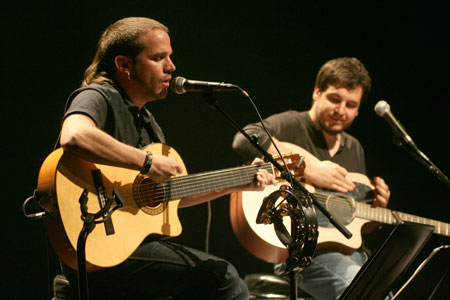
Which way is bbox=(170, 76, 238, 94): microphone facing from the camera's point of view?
to the viewer's left

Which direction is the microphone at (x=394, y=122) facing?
to the viewer's left

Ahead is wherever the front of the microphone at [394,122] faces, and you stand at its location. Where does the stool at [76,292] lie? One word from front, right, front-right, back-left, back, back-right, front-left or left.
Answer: front-left

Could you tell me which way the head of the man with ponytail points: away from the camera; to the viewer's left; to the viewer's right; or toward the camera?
to the viewer's right

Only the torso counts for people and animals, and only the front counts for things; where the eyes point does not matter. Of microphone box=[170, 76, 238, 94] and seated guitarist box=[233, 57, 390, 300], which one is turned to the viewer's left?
the microphone

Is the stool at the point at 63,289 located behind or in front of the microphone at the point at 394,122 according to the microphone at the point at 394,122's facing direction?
in front

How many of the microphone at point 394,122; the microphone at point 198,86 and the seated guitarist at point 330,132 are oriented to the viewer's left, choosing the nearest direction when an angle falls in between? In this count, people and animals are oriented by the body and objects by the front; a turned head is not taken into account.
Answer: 2

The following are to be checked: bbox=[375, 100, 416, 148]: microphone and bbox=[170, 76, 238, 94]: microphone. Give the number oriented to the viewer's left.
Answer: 2

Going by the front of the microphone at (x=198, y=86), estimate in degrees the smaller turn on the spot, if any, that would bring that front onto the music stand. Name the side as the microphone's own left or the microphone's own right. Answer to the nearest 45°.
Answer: approximately 135° to the microphone's own left

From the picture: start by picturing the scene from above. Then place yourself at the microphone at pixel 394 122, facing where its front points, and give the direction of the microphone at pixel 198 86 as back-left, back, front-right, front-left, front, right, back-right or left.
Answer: front-left

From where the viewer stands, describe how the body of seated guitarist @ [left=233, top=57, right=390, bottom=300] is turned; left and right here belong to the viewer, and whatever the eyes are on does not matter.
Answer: facing the viewer and to the right of the viewer
